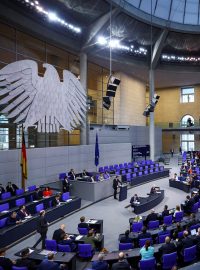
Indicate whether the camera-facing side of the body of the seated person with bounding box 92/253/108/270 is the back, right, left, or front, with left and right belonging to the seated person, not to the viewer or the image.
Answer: back

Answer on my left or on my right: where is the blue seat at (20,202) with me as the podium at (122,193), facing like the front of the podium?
on my right

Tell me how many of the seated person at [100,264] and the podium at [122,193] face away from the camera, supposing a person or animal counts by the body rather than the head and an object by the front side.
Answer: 1

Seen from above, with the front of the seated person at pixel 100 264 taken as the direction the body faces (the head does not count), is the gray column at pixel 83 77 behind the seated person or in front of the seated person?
in front

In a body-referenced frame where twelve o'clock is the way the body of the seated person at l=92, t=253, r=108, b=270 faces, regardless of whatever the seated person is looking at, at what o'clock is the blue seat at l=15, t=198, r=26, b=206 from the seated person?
The blue seat is roughly at 11 o'clock from the seated person.

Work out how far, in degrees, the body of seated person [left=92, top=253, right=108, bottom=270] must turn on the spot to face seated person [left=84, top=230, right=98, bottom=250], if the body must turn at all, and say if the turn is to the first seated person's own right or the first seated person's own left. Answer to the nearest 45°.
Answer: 0° — they already face them

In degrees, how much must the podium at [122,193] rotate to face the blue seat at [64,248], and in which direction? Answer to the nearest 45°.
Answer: approximately 45° to its right

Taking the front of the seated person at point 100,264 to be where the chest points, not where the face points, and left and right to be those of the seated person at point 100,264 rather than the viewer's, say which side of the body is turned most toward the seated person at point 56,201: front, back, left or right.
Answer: front

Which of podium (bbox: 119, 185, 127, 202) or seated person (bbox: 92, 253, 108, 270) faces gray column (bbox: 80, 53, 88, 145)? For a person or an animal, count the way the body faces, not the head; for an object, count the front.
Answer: the seated person

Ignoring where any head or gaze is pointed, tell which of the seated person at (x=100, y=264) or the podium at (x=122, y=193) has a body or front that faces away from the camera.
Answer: the seated person

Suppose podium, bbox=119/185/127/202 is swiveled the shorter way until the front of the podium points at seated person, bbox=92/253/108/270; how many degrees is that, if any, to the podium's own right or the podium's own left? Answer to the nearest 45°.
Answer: approximately 45° to the podium's own right

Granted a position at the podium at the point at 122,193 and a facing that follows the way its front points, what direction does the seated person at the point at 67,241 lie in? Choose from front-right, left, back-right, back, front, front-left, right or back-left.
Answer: front-right
